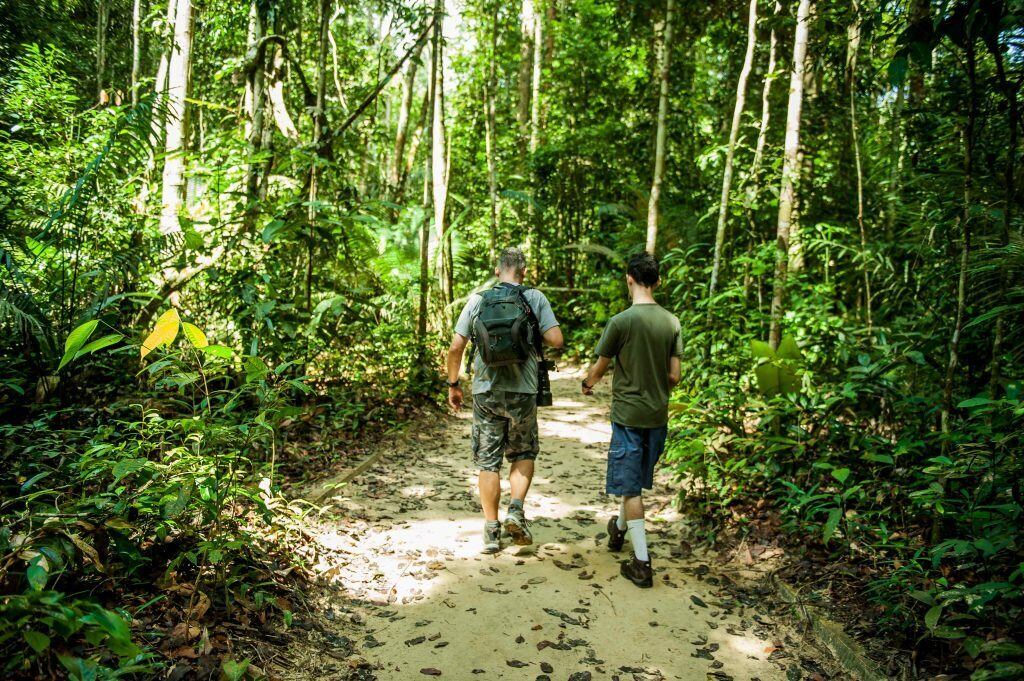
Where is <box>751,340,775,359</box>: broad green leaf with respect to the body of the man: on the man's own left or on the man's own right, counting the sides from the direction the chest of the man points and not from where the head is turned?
on the man's own right

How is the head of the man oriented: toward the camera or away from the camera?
away from the camera

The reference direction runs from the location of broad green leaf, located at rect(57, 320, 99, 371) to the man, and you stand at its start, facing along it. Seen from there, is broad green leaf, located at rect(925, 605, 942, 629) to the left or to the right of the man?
right

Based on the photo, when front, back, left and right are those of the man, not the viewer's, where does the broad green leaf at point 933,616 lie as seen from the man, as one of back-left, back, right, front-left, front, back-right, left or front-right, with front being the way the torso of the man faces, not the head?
back-right

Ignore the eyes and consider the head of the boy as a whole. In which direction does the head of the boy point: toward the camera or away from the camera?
away from the camera

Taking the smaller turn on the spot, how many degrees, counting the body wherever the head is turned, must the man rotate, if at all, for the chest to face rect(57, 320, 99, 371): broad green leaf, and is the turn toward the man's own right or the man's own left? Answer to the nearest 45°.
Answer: approximately 135° to the man's own left

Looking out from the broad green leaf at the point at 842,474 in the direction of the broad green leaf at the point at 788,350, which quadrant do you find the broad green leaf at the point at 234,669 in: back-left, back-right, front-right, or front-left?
back-left

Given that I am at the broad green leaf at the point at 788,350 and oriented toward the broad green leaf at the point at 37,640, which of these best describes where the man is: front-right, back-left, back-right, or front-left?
front-right

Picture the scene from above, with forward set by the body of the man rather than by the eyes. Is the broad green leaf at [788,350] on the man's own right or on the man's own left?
on the man's own right

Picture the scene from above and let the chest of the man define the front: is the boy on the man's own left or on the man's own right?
on the man's own right

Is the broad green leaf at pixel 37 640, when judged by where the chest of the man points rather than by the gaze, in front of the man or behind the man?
behind

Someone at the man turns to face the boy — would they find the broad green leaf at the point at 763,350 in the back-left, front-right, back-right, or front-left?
front-left

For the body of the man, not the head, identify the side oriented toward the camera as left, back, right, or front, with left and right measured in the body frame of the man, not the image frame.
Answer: back
